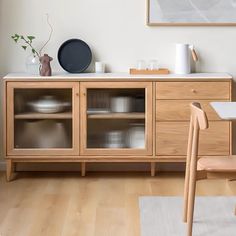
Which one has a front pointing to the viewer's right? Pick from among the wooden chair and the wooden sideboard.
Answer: the wooden chair

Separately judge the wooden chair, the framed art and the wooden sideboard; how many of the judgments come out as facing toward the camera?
2

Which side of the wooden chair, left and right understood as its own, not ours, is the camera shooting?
right

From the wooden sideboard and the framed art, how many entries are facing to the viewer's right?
0

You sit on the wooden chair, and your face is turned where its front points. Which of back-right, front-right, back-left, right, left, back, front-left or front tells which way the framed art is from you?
left

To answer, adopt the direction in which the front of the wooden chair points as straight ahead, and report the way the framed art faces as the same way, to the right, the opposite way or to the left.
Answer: to the right

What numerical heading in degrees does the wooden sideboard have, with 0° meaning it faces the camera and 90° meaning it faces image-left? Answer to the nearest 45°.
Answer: approximately 0°

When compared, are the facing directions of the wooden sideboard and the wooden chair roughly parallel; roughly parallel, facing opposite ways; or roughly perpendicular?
roughly perpendicular

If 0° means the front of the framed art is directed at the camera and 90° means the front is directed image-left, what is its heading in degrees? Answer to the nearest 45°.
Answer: approximately 0°
